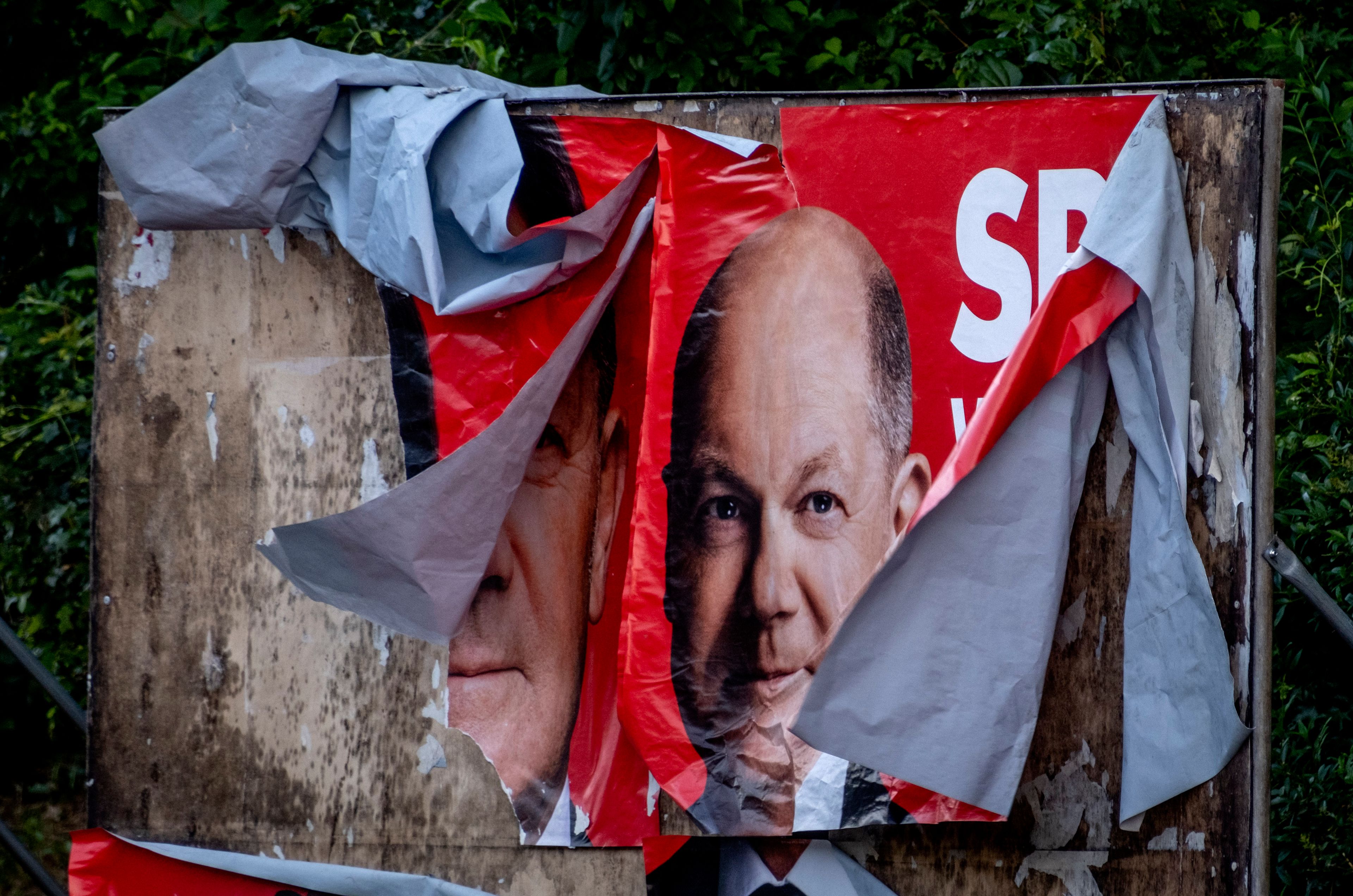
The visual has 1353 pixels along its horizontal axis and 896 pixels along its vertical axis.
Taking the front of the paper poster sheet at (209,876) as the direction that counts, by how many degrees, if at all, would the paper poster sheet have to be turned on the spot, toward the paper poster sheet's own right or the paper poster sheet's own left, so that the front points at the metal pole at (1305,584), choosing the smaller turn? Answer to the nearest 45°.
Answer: approximately 45° to the paper poster sheet's own left

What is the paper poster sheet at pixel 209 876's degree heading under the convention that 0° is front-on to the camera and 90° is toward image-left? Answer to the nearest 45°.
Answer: approximately 0°

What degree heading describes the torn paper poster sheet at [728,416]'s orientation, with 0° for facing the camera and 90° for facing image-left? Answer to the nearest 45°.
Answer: approximately 0°

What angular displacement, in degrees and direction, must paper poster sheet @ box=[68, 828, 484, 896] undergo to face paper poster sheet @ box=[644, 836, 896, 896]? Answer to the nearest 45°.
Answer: approximately 45° to its left

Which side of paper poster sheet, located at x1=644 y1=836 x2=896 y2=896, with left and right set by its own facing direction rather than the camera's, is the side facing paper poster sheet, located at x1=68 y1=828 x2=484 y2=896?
right

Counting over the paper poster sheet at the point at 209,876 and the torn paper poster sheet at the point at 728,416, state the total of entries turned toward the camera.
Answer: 2
